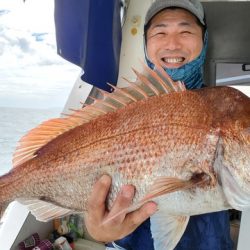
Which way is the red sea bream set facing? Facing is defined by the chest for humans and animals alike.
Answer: to the viewer's right

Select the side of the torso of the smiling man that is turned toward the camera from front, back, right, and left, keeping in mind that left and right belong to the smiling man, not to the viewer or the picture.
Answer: front
